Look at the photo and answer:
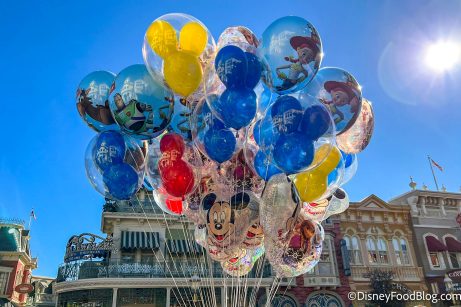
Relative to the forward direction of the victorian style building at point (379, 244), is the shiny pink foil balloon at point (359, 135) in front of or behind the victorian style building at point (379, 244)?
in front

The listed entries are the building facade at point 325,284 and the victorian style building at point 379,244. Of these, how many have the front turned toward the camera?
2

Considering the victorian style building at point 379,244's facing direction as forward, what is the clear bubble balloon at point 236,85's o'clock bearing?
The clear bubble balloon is roughly at 12 o'clock from the victorian style building.

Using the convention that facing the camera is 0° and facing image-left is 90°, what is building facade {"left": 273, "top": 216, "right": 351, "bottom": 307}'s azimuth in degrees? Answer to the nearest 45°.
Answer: approximately 0°

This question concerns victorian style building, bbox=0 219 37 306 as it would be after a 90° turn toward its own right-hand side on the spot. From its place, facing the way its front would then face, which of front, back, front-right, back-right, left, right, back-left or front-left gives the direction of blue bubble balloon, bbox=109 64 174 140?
front-left

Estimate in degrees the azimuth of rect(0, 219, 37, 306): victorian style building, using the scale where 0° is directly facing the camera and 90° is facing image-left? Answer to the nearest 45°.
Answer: approximately 315°

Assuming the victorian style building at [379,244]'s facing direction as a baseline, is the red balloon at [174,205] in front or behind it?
in front

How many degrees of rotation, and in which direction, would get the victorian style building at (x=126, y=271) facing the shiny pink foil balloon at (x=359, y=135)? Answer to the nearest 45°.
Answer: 0° — it already faces it

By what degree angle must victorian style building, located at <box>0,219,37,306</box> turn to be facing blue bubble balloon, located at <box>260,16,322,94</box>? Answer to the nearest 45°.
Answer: approximately 45° to its right

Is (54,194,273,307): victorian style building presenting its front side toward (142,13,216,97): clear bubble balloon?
yes

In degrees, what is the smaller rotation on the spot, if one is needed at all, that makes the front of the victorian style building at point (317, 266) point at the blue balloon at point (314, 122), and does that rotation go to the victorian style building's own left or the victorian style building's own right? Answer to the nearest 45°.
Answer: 0° — it already faces it

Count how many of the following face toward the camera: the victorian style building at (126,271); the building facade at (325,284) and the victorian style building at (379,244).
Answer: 3

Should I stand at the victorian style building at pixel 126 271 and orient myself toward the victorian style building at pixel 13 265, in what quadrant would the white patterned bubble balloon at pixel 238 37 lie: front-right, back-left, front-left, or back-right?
back-left
